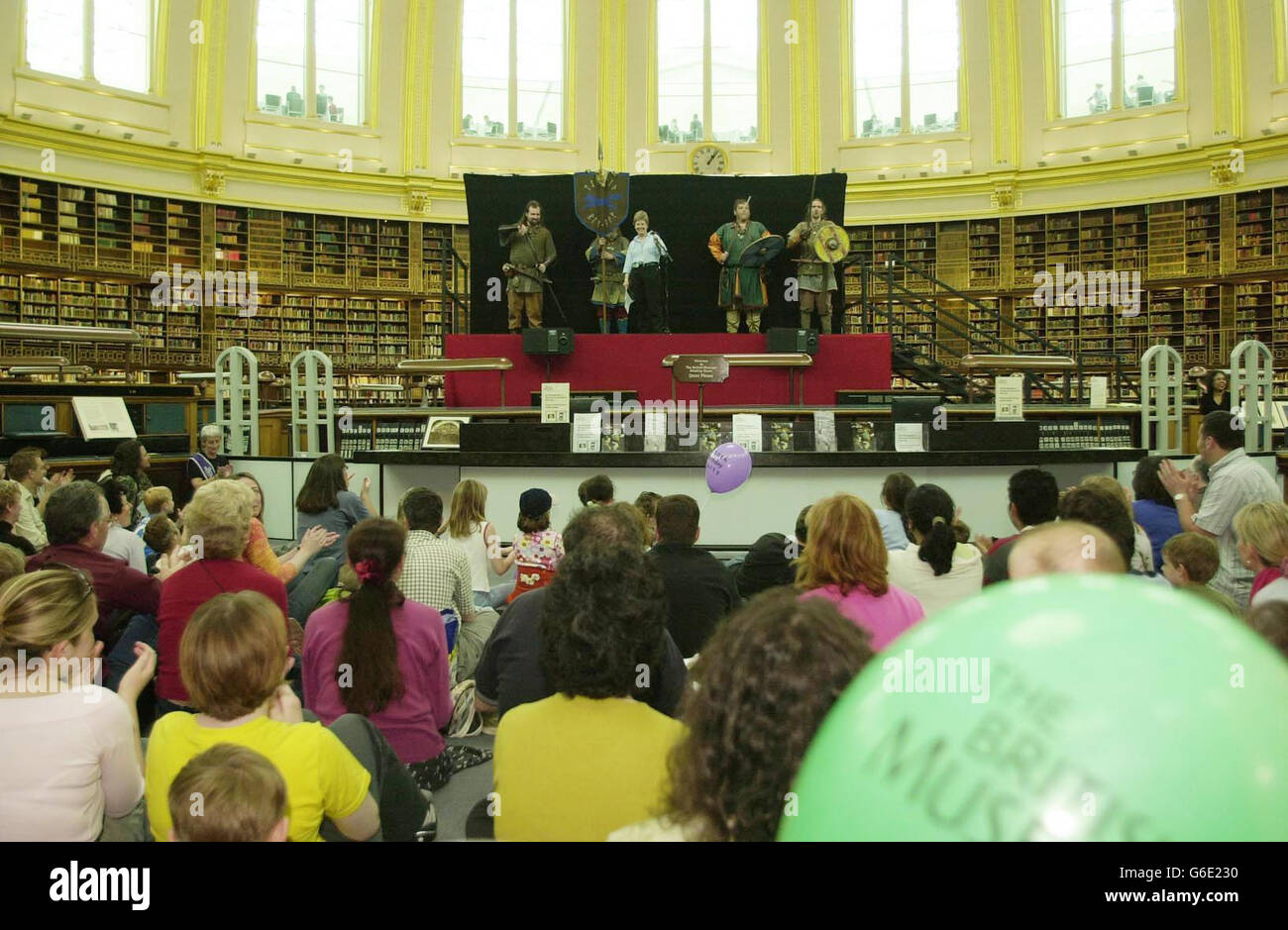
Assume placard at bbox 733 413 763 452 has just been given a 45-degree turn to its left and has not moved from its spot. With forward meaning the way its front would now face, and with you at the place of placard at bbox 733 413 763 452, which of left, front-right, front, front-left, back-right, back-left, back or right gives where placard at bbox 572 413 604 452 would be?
back-right

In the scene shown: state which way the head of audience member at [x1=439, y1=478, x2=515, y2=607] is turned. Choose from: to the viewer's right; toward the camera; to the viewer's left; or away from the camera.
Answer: away from the camera

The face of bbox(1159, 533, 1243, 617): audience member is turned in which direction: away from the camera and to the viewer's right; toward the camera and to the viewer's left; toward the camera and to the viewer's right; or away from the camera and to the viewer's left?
away from the camera and to the viewer's left

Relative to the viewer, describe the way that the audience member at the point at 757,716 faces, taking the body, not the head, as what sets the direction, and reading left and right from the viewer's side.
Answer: facing away from the viewer

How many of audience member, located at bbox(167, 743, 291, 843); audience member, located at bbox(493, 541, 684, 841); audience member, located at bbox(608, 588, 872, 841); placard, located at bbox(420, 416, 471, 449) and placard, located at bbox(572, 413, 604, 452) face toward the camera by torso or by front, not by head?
2

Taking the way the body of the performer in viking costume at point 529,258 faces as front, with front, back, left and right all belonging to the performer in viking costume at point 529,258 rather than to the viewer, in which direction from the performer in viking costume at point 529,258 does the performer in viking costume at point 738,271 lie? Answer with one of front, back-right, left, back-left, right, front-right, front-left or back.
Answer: left

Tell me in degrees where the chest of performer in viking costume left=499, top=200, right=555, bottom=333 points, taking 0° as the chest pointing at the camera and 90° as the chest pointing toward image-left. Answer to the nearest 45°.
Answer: approximately 0°

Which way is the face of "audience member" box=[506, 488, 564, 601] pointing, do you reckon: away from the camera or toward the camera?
away from the camera

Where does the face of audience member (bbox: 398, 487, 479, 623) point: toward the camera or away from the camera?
away from the camera

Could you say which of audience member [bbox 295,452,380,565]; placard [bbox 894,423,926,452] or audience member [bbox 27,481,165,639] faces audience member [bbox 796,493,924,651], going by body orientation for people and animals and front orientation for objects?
the placard

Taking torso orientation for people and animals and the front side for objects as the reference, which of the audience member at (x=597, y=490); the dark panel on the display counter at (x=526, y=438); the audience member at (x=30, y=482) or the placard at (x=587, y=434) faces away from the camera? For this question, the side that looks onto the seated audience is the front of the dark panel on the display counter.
the audience member at (x=597, y=490)

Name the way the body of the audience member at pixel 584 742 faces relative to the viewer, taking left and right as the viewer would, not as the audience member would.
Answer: facing away from the viewer

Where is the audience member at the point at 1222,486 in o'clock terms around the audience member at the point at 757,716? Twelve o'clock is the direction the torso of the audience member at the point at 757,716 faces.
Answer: the audience member at the point at 1222,486 is roughly at 1 o'clock from the audience member at the point at 757,716.

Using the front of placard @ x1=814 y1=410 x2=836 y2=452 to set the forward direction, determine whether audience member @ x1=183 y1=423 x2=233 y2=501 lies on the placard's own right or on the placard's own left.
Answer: on the placard's own right

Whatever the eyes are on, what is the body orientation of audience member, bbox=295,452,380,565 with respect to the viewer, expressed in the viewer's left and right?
facing away from the viewer and to the right of the viewer
